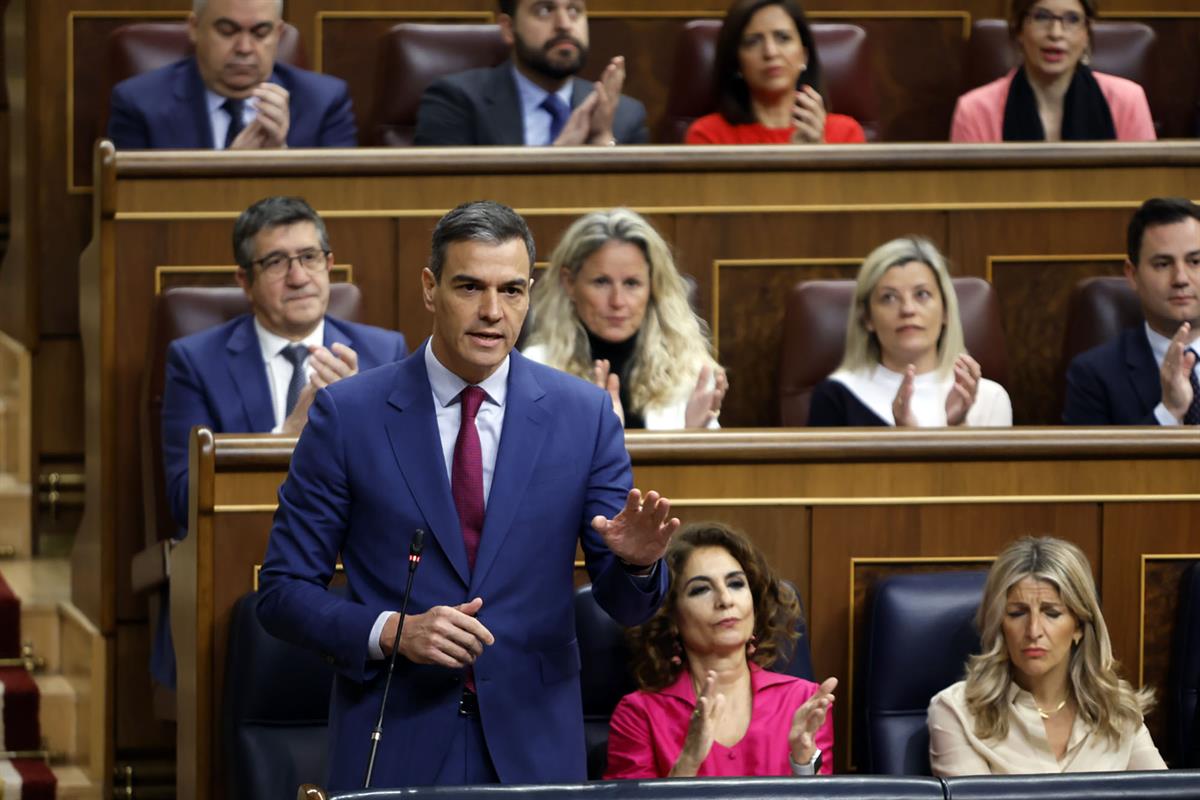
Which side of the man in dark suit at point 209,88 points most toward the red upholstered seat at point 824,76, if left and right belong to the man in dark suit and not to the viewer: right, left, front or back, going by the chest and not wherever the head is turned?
left

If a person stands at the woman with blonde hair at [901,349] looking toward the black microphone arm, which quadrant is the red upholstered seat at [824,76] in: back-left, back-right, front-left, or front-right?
back-right

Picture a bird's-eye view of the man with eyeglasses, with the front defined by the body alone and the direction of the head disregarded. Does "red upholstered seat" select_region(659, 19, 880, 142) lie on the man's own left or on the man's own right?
on the man's own left

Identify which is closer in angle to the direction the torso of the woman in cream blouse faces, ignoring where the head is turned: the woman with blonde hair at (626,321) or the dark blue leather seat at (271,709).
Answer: the dark blue leather seat

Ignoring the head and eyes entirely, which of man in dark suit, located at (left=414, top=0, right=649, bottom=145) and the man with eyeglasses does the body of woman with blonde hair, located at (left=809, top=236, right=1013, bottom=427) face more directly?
the man with eyeglasses
